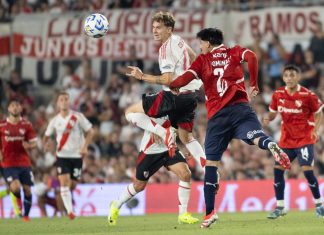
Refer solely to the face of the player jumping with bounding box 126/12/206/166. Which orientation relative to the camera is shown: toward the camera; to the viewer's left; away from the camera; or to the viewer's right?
to the viewer's left

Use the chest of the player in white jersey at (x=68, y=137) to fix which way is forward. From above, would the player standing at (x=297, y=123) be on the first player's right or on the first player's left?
on the first player's left
